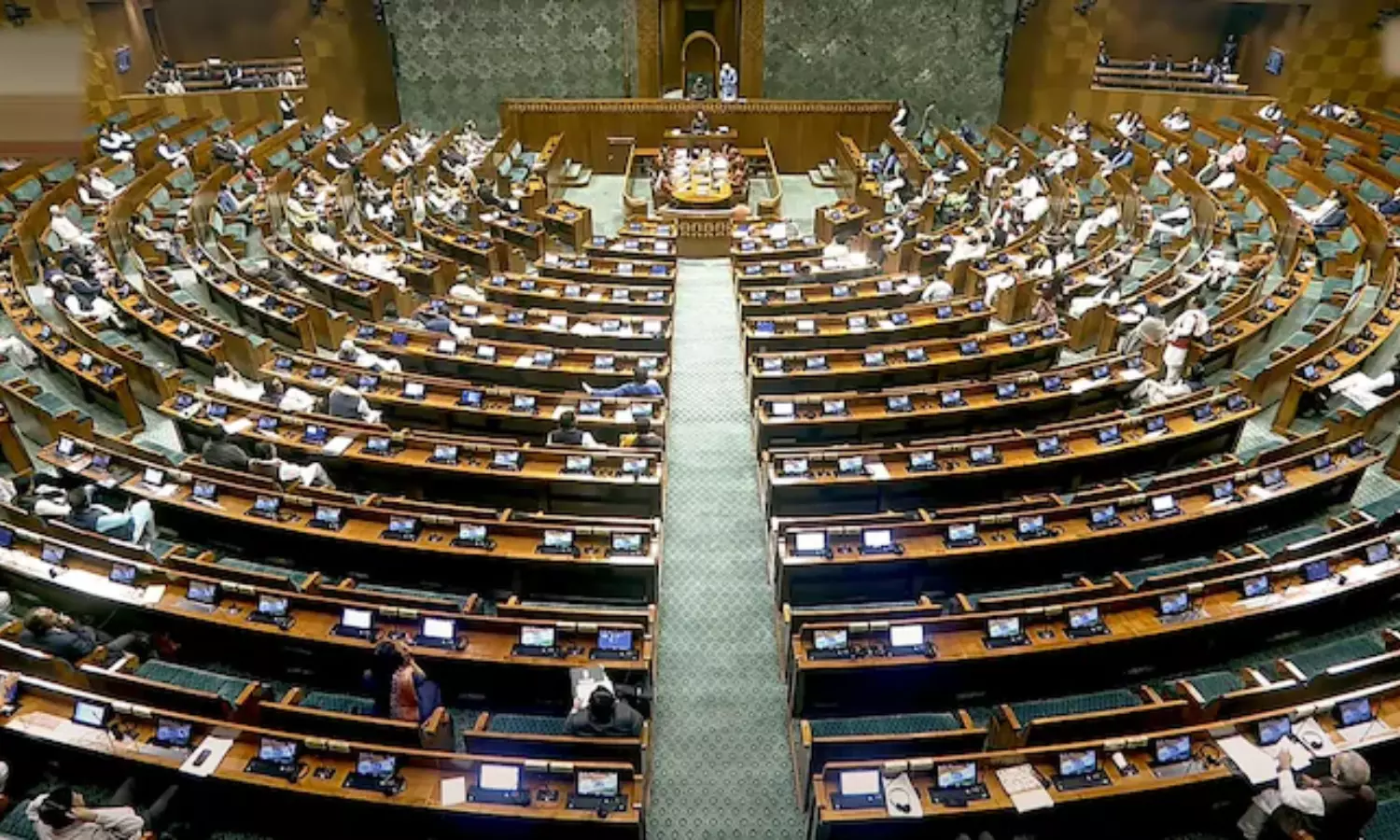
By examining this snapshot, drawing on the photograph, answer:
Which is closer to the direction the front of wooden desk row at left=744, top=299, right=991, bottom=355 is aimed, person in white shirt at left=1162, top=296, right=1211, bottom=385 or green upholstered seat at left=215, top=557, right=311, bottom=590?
the green upholstered seat

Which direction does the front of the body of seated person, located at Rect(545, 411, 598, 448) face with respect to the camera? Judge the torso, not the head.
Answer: away from the camera

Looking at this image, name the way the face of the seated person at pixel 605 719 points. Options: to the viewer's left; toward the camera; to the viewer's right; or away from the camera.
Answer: away from the camera

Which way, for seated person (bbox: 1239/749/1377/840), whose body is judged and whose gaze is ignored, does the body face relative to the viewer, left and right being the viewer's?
facing away from the viewer and to the left of the viewer

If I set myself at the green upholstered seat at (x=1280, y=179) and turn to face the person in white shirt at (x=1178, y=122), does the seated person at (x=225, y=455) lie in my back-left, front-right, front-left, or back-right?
back-left

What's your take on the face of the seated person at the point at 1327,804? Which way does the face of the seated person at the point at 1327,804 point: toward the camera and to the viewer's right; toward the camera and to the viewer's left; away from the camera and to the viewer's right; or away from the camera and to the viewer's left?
away from the camera and to the viewer's left

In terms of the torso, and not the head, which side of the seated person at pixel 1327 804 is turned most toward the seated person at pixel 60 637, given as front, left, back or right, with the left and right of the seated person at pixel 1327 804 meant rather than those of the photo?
left

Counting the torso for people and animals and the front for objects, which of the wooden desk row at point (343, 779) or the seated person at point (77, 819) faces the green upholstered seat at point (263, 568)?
the seated person
